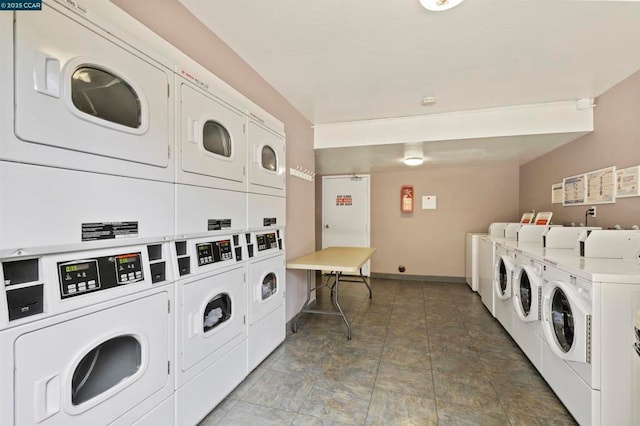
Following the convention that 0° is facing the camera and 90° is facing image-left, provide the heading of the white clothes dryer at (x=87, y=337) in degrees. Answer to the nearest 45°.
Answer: approximately 315°

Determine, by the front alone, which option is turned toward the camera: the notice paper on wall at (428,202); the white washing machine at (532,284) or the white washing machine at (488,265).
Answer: the notice paper on wall

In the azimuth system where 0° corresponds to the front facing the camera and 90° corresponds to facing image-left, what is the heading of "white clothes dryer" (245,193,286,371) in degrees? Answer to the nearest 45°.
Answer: approximately 315°

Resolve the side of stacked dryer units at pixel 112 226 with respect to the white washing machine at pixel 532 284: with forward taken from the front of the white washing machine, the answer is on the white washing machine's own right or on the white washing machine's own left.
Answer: on the white washing machine's own left

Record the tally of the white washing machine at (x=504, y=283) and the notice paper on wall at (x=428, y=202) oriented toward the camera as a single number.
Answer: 1

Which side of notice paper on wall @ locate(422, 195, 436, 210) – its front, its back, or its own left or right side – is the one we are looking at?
front

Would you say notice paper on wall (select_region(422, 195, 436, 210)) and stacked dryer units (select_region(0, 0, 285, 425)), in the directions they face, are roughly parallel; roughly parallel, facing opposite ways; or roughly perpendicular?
roughly perpendicular

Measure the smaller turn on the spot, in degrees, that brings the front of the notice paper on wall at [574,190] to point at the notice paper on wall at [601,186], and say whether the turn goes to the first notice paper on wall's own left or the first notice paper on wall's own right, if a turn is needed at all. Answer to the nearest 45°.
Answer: approximately 90° to the first notice paper on wall's own left

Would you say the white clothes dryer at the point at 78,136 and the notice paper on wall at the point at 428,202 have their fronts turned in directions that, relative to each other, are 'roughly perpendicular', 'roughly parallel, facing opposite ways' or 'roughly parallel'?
roughly perpendicular

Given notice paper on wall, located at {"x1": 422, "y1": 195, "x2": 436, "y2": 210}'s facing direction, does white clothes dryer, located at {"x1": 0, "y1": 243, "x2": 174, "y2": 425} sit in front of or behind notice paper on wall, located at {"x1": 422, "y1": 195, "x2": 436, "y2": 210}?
in front

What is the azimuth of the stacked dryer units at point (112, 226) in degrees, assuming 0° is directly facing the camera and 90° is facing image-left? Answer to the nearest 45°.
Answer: approximately 315°

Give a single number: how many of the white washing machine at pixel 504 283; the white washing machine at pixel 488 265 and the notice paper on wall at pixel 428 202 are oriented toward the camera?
1

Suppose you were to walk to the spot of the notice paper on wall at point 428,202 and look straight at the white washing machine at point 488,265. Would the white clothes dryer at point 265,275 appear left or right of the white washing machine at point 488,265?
right

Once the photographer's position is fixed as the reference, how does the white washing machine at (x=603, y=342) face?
facing the viewer and to the left of the viewer

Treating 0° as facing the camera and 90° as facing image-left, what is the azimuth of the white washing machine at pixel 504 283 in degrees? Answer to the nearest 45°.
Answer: approximately 90°

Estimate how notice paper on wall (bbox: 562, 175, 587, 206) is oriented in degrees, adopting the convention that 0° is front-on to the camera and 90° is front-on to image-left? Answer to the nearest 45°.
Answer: approximately 45°

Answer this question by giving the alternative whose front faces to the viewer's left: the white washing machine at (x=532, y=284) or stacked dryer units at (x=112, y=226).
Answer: the white washing machine

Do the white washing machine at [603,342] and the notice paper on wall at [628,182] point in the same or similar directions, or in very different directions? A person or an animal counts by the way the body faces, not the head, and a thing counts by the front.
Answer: same or similar directions

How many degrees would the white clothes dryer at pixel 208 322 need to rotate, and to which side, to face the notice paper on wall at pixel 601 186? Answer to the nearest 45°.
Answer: approximately 45° to its left
